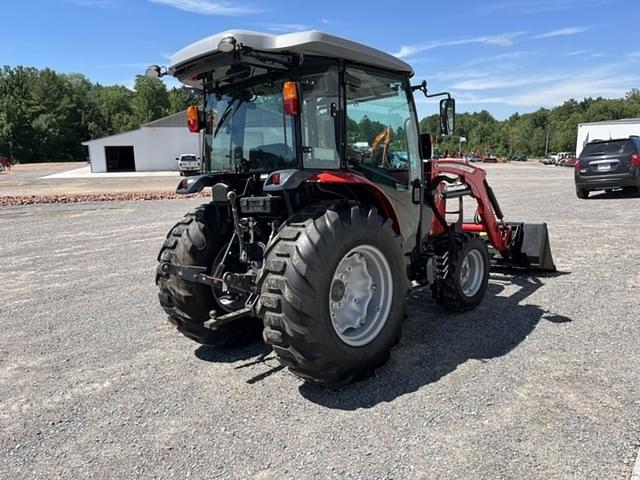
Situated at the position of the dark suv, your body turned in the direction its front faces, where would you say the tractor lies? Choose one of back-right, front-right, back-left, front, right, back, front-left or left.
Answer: back

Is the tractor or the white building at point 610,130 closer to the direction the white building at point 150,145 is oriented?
the tractor

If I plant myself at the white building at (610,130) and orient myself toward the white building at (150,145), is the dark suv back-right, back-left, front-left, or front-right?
front-left

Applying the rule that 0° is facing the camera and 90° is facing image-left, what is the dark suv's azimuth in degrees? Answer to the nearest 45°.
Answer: approximately 180°

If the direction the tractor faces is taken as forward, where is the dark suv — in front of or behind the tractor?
in front

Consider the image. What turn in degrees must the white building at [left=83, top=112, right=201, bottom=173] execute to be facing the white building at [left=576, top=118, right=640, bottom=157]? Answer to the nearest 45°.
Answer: approximately 90° to its left

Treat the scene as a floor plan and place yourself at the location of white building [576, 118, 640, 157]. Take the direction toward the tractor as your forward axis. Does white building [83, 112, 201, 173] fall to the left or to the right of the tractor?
right

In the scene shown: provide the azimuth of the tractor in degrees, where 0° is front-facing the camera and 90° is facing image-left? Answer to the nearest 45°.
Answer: approximately 225°

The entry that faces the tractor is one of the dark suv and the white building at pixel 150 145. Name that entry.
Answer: the white building

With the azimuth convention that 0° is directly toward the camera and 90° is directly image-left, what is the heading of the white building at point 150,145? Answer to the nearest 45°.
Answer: approximately 0°

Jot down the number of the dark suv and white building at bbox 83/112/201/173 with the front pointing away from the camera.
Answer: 1

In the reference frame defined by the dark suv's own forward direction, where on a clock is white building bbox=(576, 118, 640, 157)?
The white building is roughly at 12 o'clock from the dark suv.

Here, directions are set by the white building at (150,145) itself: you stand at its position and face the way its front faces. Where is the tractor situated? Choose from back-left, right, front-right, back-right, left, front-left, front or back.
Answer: front

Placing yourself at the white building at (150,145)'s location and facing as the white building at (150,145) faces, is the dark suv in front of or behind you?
in front
